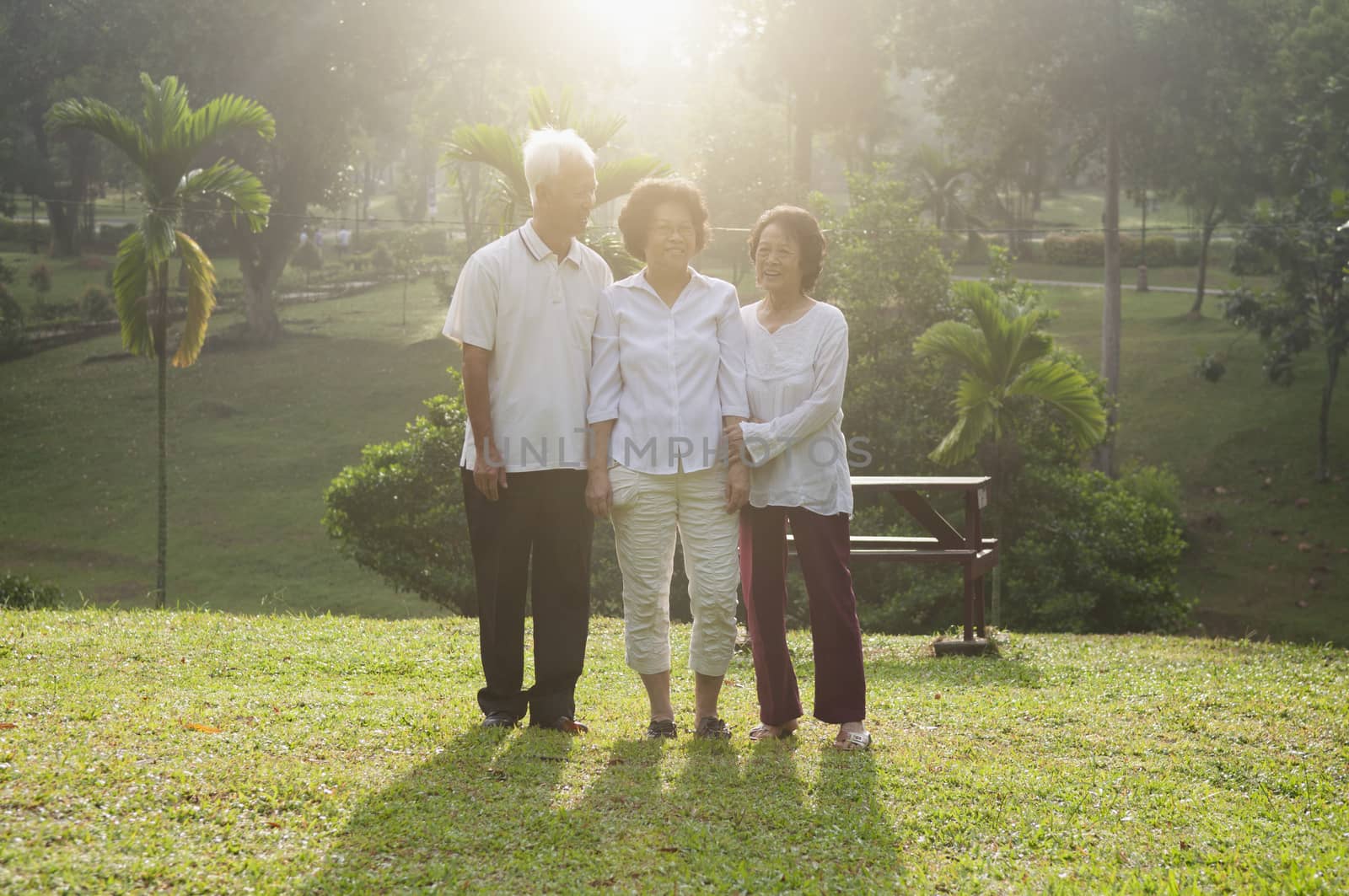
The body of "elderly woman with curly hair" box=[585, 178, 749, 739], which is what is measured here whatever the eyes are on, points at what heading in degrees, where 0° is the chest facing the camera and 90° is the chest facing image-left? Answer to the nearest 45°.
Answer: approximately 0°

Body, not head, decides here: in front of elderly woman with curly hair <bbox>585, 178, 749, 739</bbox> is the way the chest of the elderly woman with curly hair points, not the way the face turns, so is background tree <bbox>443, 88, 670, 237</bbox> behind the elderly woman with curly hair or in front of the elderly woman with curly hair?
behind

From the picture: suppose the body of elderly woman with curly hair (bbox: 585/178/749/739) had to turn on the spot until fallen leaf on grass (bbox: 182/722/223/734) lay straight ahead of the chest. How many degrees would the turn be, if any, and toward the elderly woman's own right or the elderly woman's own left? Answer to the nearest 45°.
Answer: approximately 90° to the elderly woman's own right

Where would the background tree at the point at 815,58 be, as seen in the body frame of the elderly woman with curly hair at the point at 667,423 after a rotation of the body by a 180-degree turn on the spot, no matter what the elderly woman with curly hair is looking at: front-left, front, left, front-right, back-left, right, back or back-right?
front
